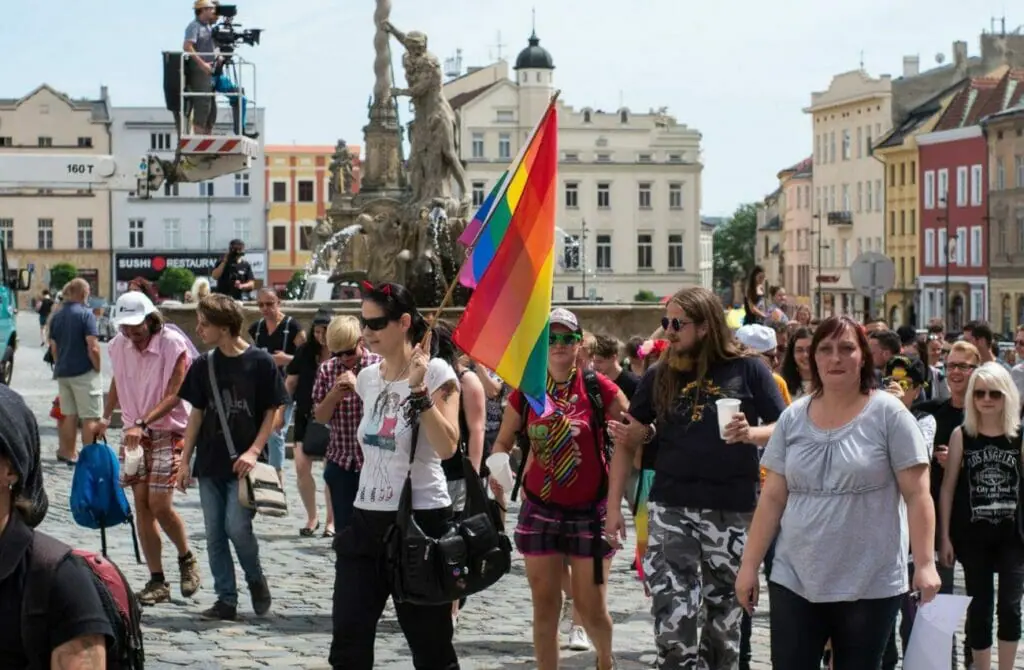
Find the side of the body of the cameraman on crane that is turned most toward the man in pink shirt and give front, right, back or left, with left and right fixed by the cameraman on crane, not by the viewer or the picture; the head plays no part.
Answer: right

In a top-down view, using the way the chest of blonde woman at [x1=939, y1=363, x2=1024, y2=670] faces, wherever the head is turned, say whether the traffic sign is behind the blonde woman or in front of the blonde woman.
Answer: behind

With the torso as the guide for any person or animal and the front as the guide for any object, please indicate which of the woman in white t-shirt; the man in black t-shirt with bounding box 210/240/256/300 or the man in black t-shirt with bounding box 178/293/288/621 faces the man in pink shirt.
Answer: the man in black t-shirt with bounding box 210/240/256/300

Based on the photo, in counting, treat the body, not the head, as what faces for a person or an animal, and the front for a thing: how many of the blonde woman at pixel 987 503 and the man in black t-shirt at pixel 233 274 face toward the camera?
2

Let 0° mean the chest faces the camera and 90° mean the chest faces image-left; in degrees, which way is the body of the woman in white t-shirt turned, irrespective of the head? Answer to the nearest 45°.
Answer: approximately 45°

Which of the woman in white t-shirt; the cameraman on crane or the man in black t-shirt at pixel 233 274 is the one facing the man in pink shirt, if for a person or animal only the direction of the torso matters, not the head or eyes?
the man in black t-shirt

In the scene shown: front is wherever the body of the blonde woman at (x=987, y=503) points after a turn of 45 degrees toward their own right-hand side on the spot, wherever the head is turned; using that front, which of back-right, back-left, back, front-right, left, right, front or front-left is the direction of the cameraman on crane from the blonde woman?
right

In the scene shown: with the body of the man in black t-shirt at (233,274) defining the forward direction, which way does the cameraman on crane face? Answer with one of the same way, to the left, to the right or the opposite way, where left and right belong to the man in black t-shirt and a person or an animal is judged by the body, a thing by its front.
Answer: to the left

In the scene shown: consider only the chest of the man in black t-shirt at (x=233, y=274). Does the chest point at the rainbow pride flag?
yes

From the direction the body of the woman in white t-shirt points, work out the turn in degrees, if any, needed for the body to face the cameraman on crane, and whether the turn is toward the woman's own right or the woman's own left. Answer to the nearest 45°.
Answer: approximately 135° to the woman's own right

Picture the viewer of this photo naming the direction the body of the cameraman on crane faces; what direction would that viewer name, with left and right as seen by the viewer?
facing to the right of the viewer

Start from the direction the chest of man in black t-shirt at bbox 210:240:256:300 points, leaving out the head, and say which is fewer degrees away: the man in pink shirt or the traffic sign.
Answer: the man in pink shirt

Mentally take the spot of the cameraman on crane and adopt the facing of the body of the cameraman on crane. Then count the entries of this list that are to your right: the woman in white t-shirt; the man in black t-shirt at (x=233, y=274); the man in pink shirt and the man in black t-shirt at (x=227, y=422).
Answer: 3
